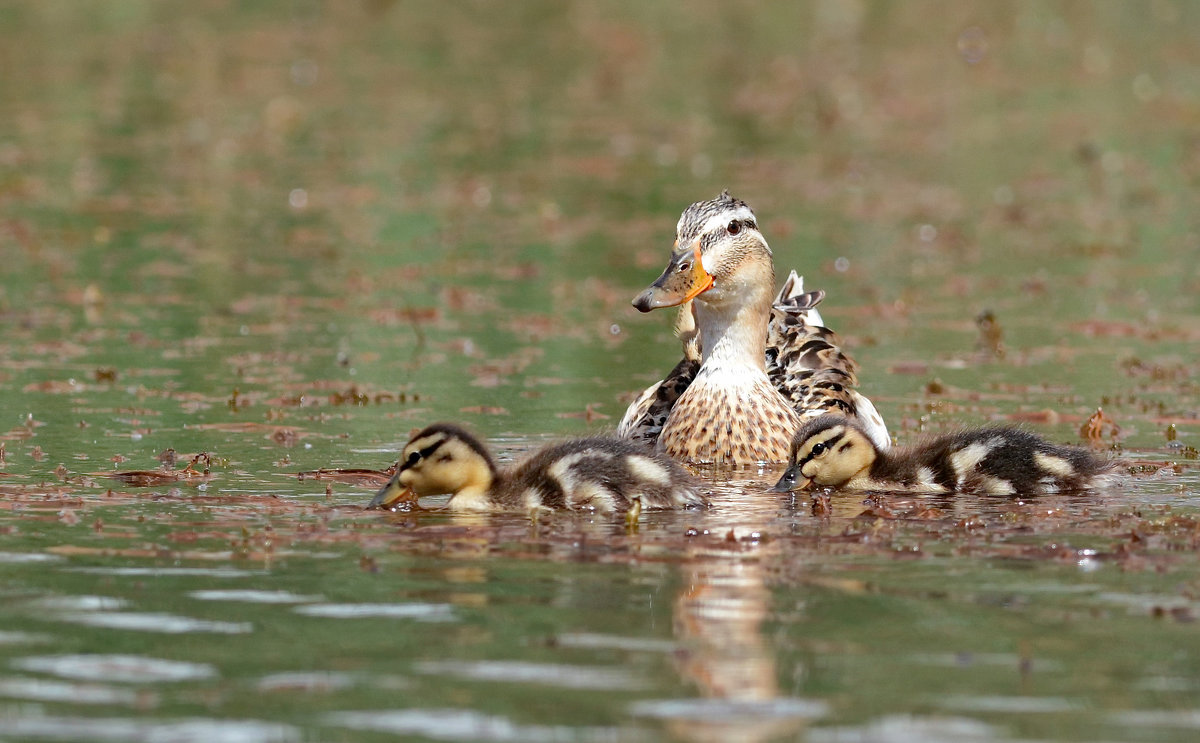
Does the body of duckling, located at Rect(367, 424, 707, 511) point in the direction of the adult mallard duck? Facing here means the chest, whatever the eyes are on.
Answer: no

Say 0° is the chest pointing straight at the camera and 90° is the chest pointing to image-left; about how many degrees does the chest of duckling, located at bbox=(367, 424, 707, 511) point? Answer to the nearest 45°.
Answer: approximately 90°
